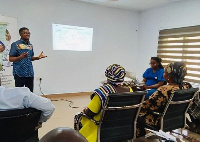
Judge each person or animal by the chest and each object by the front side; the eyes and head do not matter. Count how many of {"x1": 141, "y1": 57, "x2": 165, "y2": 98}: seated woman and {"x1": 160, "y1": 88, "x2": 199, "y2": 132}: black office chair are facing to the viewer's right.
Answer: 0

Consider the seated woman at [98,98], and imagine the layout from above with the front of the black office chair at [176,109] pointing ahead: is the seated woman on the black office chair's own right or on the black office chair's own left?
on the black office chair's own left

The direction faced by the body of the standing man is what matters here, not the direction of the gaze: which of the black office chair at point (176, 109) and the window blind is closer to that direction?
the black office chair

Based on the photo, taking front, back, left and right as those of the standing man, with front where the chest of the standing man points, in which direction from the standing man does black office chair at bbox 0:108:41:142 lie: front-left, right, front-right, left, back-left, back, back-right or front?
front-right

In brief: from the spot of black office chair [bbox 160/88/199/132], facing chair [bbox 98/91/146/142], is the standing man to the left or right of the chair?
right

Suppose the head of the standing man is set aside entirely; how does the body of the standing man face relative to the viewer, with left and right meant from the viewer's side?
facing the viewer and to the right of the viewer

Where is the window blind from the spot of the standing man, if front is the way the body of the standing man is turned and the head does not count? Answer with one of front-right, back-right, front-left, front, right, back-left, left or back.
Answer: front-left

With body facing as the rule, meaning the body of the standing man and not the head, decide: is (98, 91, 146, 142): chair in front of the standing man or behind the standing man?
in front

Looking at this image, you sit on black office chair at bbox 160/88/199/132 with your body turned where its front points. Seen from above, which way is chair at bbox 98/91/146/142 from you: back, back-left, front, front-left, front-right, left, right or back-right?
left

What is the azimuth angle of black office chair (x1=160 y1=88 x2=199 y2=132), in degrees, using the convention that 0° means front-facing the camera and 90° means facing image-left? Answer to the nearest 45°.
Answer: approximately 135°

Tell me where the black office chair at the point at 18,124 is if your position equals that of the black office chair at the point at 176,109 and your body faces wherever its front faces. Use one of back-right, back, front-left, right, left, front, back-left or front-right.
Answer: left

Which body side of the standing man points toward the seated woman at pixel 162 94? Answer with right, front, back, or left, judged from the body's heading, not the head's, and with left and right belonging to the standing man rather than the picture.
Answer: front

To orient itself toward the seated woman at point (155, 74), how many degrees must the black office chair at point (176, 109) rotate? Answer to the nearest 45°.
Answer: approximately 45° to its right

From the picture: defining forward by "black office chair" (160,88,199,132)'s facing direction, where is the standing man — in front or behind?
in front

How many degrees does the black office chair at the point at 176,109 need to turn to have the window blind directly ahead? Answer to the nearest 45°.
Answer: approximately 45° to its right

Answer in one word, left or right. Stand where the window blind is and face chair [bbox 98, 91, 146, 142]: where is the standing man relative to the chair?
right

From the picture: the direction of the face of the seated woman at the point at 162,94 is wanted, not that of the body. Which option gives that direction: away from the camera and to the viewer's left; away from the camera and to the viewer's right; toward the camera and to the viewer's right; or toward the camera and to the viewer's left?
away from the camera and to the viewer's left

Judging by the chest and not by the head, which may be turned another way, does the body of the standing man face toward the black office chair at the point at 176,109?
yes
